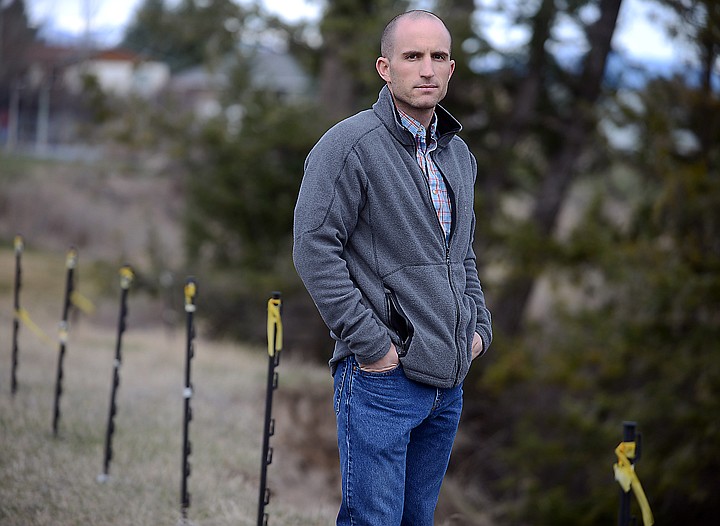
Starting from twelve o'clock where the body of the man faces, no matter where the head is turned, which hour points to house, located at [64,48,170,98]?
The house is roughly at 7 o'clock from the man.

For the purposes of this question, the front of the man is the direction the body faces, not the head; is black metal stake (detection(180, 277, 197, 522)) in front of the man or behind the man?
behind

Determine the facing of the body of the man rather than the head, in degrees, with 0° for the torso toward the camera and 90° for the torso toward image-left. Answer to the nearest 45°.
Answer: approximately 315°

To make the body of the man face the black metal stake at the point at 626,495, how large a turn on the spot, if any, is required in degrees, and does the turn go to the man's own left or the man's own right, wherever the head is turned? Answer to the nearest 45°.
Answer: approximately 45° to the man's own left

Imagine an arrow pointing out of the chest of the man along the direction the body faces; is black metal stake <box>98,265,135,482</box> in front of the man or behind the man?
behind

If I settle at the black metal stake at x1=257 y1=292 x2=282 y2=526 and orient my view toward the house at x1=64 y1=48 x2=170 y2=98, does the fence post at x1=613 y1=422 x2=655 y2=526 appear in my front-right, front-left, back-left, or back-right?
back-right

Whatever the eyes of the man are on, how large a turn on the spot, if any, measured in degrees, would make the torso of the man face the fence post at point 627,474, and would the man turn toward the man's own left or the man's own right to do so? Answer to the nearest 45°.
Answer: approximately 45° to the man's own left

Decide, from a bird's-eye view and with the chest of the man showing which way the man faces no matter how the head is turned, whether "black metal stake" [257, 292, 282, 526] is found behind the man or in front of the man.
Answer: behind
